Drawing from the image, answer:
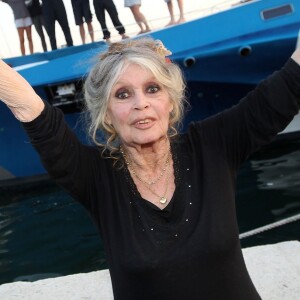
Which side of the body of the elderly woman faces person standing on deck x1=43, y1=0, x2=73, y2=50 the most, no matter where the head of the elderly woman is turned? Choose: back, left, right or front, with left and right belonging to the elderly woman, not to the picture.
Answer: back

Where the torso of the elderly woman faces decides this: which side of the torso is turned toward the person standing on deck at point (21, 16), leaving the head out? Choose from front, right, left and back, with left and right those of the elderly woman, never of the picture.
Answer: back

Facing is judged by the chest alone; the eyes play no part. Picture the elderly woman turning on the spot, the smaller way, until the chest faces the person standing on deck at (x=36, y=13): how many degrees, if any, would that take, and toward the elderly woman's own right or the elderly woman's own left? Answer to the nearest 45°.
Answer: approximately 180°

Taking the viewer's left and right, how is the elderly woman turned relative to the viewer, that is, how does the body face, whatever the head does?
facing the viewer

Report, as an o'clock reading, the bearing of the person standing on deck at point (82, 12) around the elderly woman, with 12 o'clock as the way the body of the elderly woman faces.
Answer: The person standing on deck is roughly at 6 o'clock from the elderly woman.

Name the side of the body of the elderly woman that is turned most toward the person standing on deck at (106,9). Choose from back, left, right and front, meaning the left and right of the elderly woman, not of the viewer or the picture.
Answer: back

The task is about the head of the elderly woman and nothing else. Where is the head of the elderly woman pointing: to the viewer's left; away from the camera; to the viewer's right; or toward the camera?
toward the camera

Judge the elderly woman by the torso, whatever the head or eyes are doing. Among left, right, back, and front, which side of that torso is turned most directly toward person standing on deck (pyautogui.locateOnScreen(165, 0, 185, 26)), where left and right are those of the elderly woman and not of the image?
back
